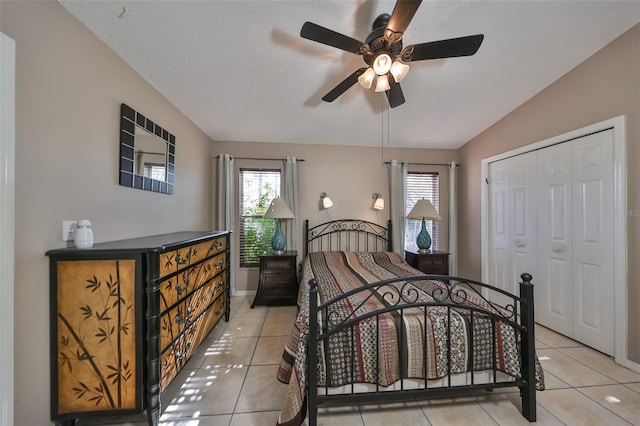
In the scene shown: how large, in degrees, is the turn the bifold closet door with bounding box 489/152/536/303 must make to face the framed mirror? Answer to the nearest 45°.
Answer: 0° — it already faces it

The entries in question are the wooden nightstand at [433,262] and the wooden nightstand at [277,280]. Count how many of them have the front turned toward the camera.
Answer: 2

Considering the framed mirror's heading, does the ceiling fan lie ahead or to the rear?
ahead

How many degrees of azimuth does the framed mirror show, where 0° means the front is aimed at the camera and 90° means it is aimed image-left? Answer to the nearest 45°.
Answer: approximately 315°

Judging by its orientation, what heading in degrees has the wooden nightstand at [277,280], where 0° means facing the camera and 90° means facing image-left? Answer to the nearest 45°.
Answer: approximately 0°

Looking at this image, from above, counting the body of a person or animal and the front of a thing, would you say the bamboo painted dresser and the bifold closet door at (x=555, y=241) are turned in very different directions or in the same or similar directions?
very different directions

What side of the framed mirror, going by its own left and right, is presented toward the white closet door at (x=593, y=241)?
front

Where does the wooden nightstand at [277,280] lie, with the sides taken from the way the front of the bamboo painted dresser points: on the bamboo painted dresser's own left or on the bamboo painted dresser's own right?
on the bamboo painted dresser's own left

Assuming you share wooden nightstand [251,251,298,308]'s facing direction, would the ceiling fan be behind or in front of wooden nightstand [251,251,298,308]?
in front

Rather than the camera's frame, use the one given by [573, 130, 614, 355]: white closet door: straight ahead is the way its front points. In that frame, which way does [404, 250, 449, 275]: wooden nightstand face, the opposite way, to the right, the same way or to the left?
to the left

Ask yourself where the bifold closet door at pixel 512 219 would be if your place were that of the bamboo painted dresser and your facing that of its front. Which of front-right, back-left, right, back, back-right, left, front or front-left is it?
front-left

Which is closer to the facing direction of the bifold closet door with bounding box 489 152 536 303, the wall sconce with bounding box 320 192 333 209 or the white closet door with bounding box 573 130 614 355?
the wall sconce

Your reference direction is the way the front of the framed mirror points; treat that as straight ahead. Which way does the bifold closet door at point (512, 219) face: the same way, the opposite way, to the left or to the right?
the opposite way

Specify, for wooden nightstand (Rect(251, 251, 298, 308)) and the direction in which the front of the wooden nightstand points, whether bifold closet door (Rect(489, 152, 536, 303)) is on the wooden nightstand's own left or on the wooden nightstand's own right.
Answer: on the wooden nightstand's own left

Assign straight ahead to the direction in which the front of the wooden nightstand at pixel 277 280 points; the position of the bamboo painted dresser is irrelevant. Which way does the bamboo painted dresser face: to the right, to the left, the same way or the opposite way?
to the left
